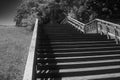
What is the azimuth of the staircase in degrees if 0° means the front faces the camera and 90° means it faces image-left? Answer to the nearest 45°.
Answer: approximately 0°
